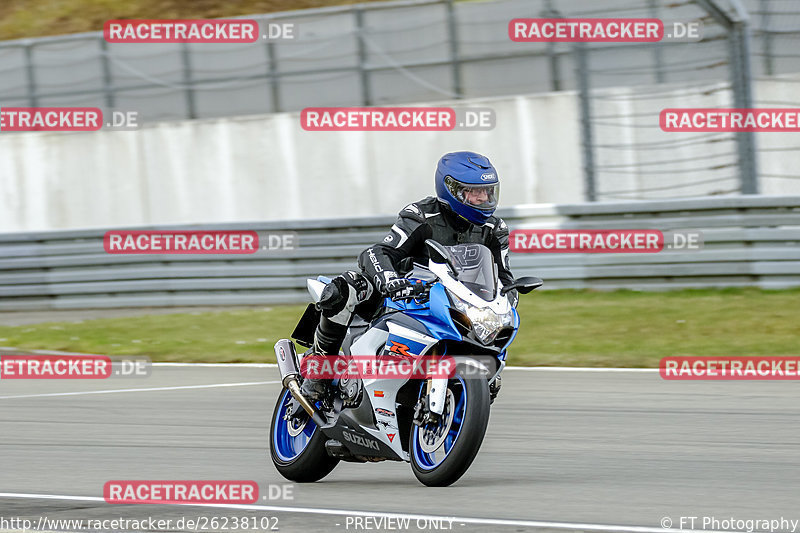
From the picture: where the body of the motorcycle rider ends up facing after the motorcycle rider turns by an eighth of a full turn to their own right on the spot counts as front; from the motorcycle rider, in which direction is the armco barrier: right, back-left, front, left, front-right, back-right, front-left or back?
back

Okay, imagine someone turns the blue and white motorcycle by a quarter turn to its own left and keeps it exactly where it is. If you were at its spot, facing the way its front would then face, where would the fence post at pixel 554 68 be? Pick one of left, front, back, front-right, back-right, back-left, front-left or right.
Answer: front-left

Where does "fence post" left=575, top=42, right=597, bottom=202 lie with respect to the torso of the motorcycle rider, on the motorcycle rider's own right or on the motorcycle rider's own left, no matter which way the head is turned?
on the motorcycle rider's own left

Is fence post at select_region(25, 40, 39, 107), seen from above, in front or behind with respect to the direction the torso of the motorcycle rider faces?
behind

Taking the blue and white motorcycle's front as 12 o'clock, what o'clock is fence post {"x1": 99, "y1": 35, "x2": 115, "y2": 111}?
The fence post is roughly at 7 o'clock from the blue and white motorcycle.

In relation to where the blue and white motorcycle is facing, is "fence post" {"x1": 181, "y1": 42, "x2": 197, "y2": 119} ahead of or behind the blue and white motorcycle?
behind

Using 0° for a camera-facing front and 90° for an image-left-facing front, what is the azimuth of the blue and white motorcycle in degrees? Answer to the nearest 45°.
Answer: approximately 315°

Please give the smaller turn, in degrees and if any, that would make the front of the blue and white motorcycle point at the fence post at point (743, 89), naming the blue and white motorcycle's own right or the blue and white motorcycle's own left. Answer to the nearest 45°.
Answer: approximately 90° to the blue and white motorcycle's own left

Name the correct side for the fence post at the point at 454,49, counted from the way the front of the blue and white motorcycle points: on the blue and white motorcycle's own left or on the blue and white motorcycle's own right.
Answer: on the blue and white motorcycle's own left

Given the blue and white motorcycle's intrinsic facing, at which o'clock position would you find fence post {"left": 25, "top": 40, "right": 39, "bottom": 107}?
The fence post is roughly at 7 o'clock from the blue and white motorcycle.

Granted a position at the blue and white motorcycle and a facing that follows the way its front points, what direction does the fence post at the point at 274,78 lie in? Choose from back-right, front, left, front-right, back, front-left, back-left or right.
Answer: back-left

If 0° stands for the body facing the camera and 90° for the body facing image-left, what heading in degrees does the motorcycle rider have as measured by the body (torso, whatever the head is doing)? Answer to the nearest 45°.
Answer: approximately 315°

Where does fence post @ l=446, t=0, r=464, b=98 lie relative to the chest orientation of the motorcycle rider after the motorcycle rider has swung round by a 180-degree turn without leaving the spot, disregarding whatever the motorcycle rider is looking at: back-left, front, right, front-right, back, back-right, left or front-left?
front-right
